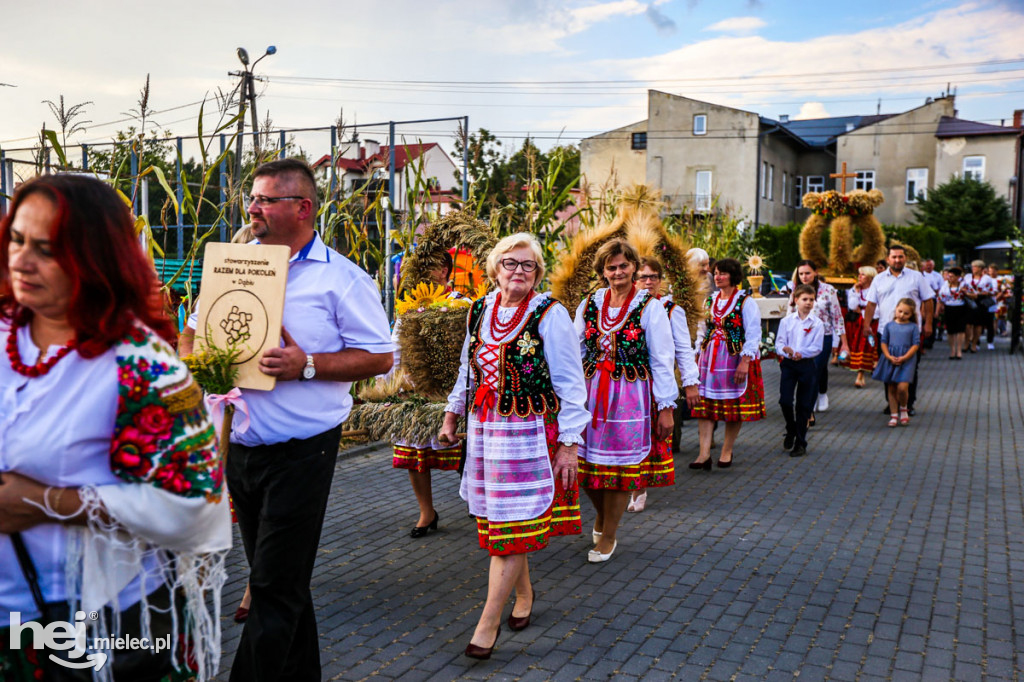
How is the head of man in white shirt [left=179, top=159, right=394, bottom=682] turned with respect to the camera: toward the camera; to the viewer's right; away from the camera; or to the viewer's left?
to the viewer's left

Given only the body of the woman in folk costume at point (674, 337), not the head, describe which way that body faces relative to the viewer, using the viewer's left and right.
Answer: facing the viewer and to the left of the viewer

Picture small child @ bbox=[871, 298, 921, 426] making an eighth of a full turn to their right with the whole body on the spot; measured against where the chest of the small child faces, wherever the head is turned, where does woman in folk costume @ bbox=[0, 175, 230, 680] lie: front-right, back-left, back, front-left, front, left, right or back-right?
front-left

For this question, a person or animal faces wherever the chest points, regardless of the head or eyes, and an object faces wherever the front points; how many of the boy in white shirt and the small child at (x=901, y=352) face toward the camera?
2

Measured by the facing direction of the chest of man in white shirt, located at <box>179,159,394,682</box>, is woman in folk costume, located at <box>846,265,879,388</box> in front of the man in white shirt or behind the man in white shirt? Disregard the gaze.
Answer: behind

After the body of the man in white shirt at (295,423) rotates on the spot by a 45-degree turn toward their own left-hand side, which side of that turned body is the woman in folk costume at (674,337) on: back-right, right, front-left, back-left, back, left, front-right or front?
back-left

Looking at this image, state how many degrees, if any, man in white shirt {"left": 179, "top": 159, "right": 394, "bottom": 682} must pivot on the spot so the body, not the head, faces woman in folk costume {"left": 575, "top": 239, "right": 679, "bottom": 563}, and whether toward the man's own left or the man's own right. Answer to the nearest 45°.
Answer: approximately 180°

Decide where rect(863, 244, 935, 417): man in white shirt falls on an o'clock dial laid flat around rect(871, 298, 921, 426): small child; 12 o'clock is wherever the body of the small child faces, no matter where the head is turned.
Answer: The man in white shirt is roughly at 6 o'clock from the small child.
